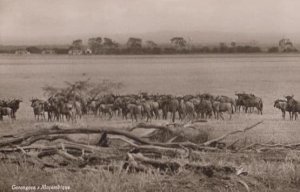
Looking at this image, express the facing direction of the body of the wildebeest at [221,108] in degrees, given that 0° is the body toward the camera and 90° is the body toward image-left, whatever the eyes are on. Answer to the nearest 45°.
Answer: approximately 90°

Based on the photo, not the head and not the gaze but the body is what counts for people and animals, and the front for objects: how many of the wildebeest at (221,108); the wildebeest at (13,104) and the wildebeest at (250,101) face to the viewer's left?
2

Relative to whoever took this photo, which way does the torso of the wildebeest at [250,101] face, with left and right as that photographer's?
facing to the left of the viewer

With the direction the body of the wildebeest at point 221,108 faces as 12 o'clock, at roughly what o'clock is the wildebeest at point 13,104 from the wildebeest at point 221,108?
the wildebeest at point 13,104 is roughly at 12 o'clock from the wildebeest at point 221,108.
